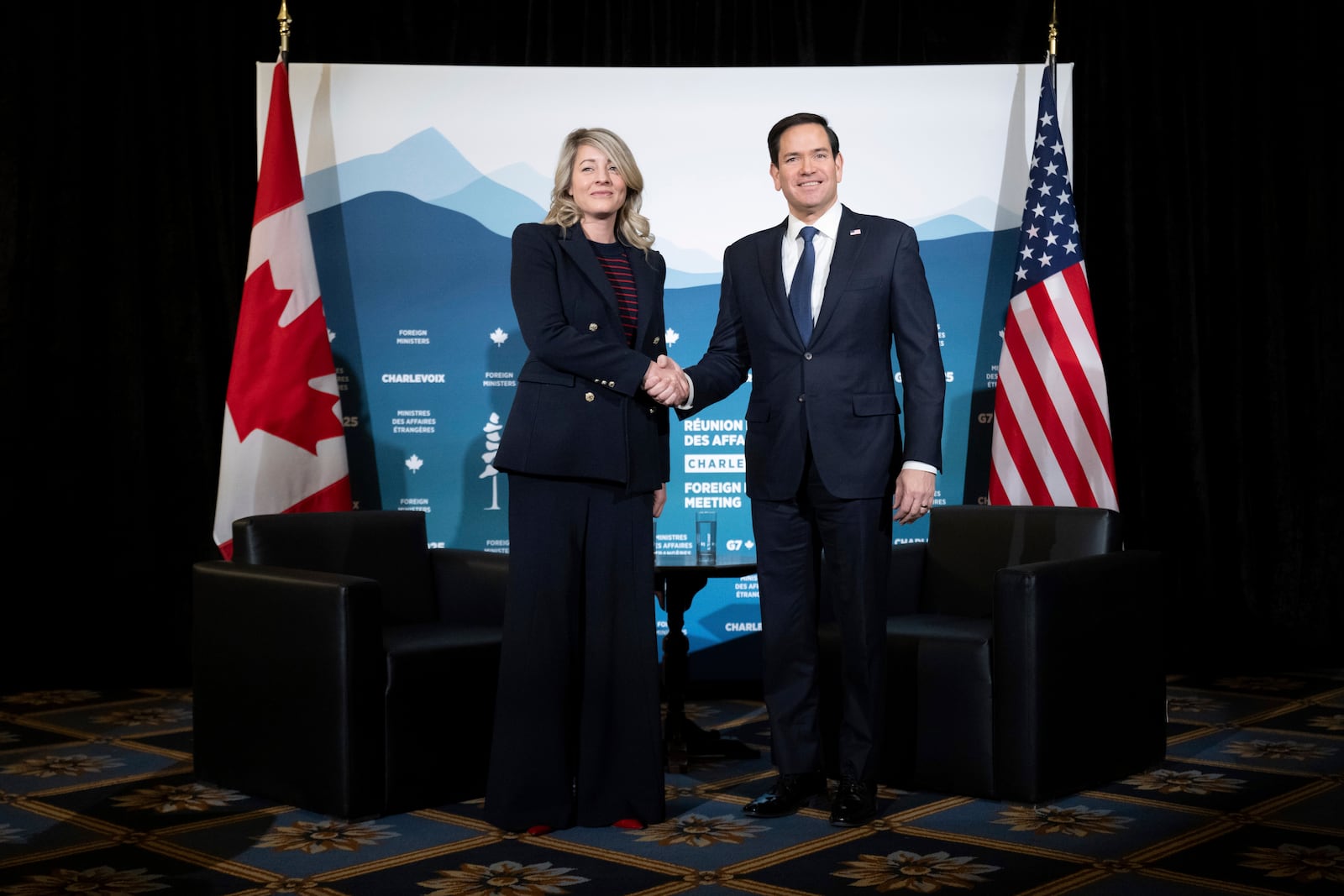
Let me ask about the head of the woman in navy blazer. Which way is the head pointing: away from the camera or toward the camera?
toward the camera

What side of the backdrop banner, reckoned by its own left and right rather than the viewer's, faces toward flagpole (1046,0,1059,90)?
left

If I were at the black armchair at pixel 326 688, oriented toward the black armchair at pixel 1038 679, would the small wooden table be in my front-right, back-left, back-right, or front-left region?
front-left

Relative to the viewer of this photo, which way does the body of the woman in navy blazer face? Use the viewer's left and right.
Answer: facing the viewer and to the right of the viewer

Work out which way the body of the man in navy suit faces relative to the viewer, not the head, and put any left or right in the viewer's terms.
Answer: facing the viewer

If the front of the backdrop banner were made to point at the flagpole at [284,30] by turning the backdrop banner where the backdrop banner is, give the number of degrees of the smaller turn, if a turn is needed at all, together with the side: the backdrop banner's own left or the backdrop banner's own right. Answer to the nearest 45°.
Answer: approximately 90° to the backdrop banner's own right

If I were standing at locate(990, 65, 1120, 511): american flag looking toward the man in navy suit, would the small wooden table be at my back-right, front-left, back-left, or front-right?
front-right

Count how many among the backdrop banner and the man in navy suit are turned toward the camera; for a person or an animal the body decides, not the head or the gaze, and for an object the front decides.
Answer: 2

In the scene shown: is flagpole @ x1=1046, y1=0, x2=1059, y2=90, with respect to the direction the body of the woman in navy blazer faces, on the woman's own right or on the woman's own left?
on the woman's own left

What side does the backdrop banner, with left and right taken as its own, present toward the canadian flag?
right

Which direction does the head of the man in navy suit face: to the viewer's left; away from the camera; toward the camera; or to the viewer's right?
toward the camera

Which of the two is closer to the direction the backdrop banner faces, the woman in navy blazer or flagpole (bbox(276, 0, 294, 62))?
the woman in navy blazer

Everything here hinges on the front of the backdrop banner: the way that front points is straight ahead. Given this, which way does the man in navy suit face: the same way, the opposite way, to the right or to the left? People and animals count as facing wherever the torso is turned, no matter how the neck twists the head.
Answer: the same way

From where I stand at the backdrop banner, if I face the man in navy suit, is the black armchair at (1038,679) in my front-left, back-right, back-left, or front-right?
front-left

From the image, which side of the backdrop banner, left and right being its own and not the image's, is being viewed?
front

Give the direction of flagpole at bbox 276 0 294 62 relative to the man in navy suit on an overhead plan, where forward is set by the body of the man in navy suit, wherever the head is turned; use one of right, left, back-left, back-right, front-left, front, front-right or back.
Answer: back-right

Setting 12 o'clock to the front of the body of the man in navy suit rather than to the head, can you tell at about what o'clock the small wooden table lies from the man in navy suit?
The small wooden table is roughly at 5 o'clock from the man in navy suit.
